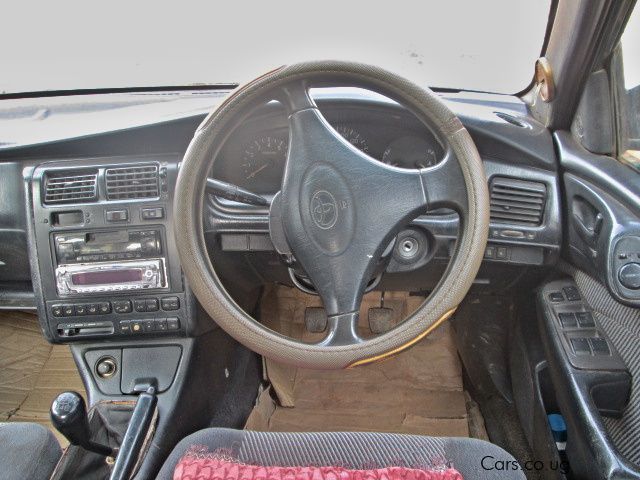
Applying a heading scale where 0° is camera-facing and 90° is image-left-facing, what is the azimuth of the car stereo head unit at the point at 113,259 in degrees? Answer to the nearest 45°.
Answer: approximately 0°

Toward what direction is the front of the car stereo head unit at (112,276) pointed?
toward the camera

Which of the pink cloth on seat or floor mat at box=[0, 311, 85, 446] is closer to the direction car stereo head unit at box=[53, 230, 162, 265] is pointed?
the pink cloth on seat

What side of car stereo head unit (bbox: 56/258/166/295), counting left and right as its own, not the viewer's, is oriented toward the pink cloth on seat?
front

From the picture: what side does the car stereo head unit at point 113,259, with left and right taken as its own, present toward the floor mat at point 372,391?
left

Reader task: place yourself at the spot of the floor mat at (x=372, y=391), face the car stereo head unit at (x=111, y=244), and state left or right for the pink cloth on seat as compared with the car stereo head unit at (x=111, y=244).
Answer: left

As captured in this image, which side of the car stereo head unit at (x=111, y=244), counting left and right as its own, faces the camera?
front

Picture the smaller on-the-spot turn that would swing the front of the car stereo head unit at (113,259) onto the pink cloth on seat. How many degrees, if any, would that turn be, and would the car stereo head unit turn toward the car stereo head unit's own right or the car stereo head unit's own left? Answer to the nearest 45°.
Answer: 0° — it already faces it

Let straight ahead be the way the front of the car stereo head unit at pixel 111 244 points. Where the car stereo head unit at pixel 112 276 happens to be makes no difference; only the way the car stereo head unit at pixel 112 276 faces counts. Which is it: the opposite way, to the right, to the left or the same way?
the same way

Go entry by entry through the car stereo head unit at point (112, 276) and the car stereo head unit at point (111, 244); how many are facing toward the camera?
2

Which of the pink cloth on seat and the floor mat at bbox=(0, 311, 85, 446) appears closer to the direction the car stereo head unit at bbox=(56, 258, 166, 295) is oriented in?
the pink cloth on seat

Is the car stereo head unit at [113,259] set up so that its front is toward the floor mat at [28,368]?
no
